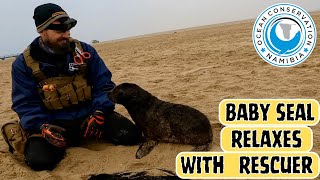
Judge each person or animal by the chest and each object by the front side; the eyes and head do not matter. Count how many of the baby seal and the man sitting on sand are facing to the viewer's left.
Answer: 1

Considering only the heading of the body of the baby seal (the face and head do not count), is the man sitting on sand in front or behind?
in front

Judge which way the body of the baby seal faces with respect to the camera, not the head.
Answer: to the viewer's left

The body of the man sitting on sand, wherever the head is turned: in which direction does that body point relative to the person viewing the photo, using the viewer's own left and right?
facing the viewer and to the right of the viewer
